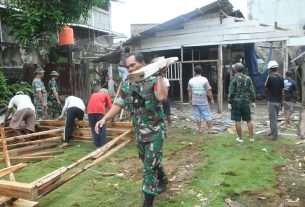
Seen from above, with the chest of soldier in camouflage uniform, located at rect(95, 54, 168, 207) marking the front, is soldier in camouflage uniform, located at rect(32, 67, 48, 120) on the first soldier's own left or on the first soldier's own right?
on the first soldier's own right

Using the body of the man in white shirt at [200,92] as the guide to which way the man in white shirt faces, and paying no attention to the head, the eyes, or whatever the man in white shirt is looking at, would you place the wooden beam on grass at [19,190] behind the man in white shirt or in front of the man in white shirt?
behind

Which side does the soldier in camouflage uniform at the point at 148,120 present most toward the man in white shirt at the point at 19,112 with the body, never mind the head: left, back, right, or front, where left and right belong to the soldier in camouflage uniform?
right

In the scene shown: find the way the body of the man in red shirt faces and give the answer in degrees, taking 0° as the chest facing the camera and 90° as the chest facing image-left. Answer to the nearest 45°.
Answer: approximately 225°

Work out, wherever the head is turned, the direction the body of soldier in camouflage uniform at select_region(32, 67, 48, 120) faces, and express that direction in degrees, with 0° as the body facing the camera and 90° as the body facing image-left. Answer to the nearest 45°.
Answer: approximately 270°

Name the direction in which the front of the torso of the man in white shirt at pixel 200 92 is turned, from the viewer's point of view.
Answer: away from the camera

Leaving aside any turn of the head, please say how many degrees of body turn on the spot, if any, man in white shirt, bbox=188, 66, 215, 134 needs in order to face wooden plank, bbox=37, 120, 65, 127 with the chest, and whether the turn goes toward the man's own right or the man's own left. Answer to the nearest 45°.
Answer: approximately 90° to the man's own left

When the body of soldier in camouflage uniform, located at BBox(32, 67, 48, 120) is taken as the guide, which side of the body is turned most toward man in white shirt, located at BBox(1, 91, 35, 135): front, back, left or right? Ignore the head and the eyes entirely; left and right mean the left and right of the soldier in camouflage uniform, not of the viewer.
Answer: right

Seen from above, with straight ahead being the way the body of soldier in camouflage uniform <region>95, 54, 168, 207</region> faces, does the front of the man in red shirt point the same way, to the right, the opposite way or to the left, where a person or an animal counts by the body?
the opposite way
